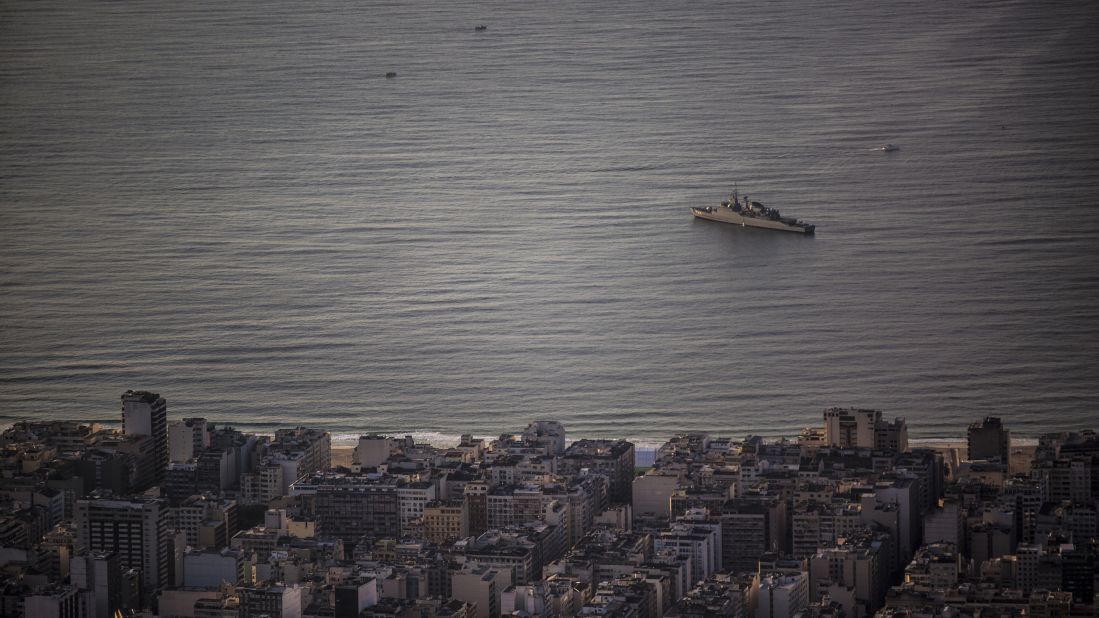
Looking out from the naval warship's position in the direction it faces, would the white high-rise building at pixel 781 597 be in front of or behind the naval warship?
behind

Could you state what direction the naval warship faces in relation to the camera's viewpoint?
facing away from the viewer and to the left of the viewer

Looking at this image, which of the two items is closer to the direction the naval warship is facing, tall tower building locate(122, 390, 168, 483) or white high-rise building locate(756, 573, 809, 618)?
the tall tower building

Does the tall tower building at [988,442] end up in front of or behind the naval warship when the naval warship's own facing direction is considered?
behind

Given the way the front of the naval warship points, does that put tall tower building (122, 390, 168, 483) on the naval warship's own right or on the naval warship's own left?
on the naval warship's own left

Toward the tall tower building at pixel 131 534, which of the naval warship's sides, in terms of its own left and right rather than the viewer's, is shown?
left
